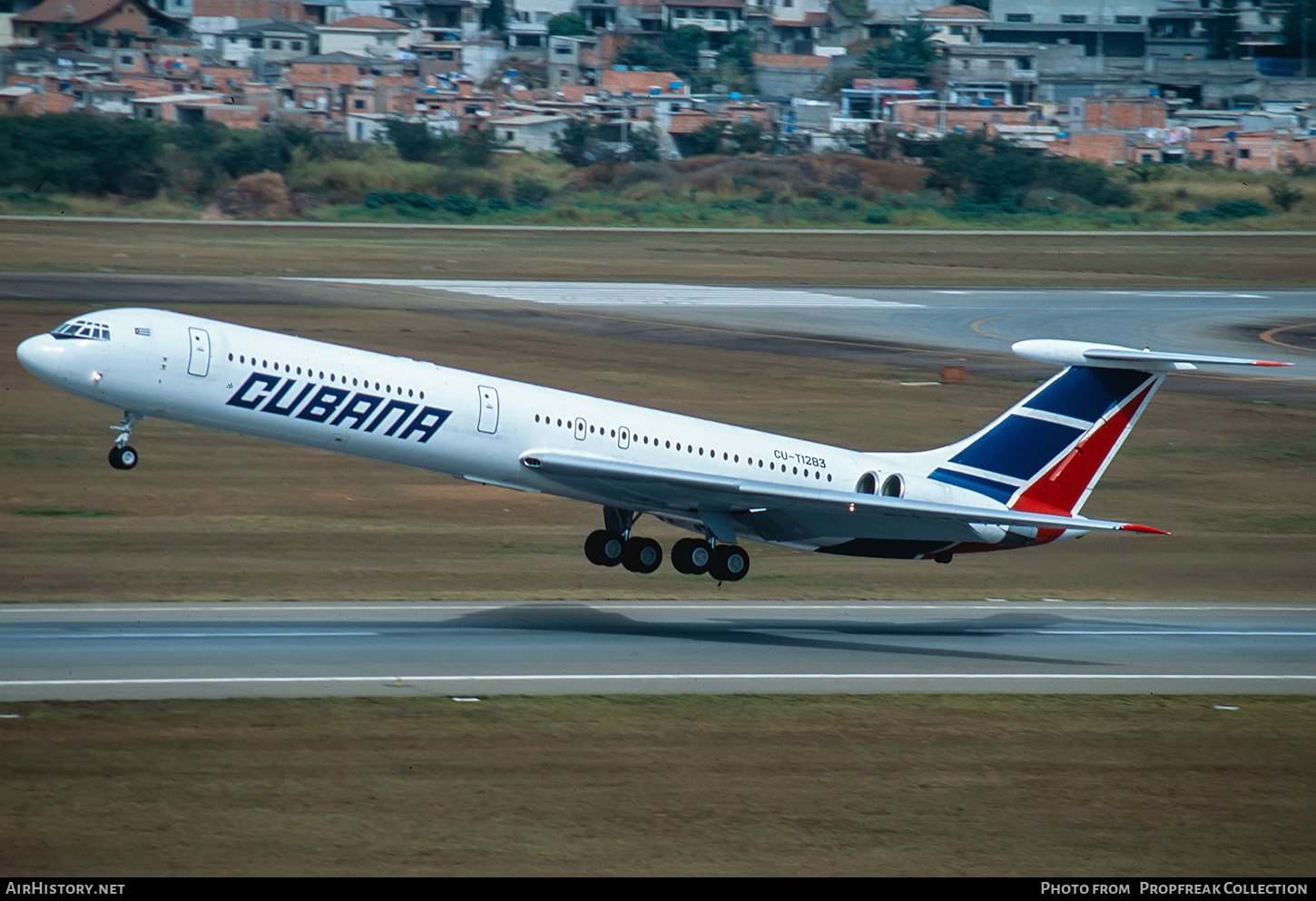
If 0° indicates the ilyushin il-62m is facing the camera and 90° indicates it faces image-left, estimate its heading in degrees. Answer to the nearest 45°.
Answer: approximately 90°
